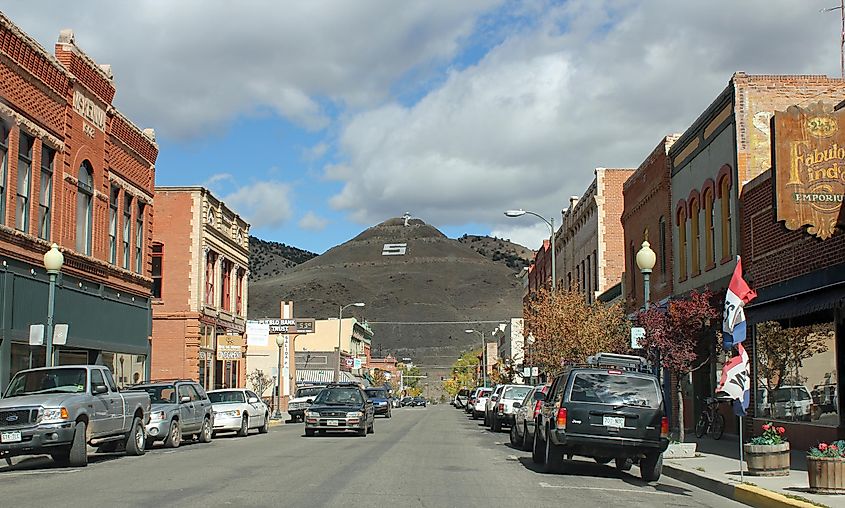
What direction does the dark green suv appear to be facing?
away from the camera

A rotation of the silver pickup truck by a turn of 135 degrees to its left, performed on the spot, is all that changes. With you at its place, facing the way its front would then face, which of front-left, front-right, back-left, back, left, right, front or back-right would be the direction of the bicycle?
front

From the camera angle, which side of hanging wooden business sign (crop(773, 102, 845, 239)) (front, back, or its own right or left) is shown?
front

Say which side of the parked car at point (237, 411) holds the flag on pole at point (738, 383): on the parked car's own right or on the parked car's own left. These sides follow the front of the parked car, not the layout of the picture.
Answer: on the parked car's own left

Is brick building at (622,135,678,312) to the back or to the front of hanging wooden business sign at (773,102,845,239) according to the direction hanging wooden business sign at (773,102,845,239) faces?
to the back

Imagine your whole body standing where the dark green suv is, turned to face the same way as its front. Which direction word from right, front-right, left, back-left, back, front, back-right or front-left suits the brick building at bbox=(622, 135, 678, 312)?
front

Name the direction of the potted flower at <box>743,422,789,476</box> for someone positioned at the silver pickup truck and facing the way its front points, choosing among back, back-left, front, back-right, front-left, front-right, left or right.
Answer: left

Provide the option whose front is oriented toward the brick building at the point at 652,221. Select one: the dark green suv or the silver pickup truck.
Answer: the dark green suv

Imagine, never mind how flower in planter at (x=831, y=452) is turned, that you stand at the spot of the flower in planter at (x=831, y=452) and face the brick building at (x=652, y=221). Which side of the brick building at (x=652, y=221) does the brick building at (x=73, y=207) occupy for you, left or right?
left

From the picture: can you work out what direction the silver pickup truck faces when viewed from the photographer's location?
facing the viewer and to the left of the viewer

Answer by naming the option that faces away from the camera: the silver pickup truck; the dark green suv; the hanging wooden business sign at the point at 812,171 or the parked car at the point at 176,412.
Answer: the dark green suv

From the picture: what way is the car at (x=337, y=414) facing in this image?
toward the camera

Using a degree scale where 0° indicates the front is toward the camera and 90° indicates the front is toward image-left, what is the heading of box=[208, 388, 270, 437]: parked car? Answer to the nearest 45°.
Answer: approximately 45°
